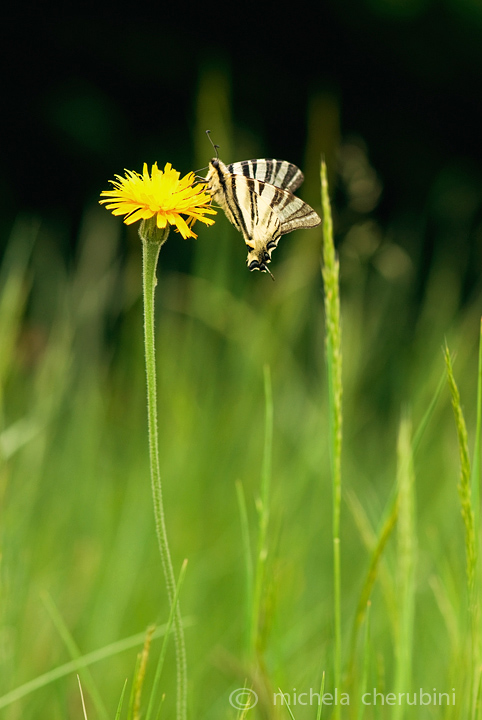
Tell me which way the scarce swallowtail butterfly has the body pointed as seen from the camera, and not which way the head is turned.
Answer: to the viewer's left
